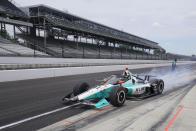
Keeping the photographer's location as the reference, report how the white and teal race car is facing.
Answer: facing the viewer and to the left of the viewer
